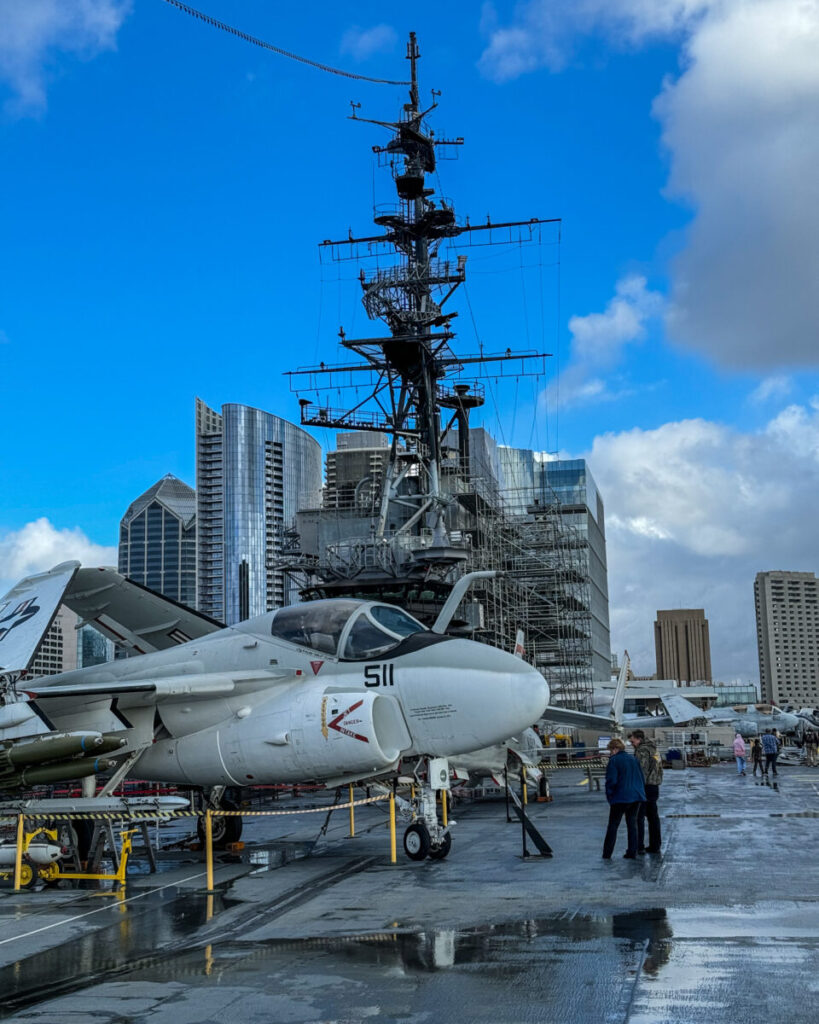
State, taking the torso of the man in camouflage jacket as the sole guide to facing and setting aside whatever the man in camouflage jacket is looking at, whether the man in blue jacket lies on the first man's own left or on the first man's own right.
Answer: on the first man's own left

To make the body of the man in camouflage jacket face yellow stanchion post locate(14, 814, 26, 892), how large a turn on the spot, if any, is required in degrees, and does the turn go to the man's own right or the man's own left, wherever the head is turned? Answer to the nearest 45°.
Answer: approximately 45° to the man's own left

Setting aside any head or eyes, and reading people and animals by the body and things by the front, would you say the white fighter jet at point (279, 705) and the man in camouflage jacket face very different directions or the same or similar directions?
very different directions

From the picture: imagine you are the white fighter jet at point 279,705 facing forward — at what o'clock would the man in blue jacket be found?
The man in blue jacket is roughly at 11 o'clock from the white fighter jet.

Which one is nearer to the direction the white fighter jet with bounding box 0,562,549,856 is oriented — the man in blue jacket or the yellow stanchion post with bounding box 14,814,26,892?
the man in blue jacket

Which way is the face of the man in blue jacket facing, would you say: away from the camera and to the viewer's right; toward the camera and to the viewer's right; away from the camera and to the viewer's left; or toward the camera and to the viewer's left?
away from the camera and to the viewer's left

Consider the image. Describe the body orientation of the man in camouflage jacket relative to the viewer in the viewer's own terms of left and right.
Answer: facing to the left of the viewer

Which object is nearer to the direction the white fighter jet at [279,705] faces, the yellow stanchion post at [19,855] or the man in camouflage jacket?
the man in camouflage jacket

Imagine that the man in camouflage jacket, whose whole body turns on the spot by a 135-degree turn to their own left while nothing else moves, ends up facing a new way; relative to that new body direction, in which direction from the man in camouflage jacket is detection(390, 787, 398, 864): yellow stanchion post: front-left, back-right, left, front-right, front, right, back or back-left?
back-right

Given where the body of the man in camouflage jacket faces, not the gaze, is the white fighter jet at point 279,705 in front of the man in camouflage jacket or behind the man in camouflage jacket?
in front

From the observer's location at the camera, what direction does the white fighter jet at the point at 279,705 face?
facing the viewer and to the right of the viewer

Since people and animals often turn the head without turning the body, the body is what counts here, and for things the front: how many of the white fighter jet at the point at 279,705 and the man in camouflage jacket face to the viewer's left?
1
